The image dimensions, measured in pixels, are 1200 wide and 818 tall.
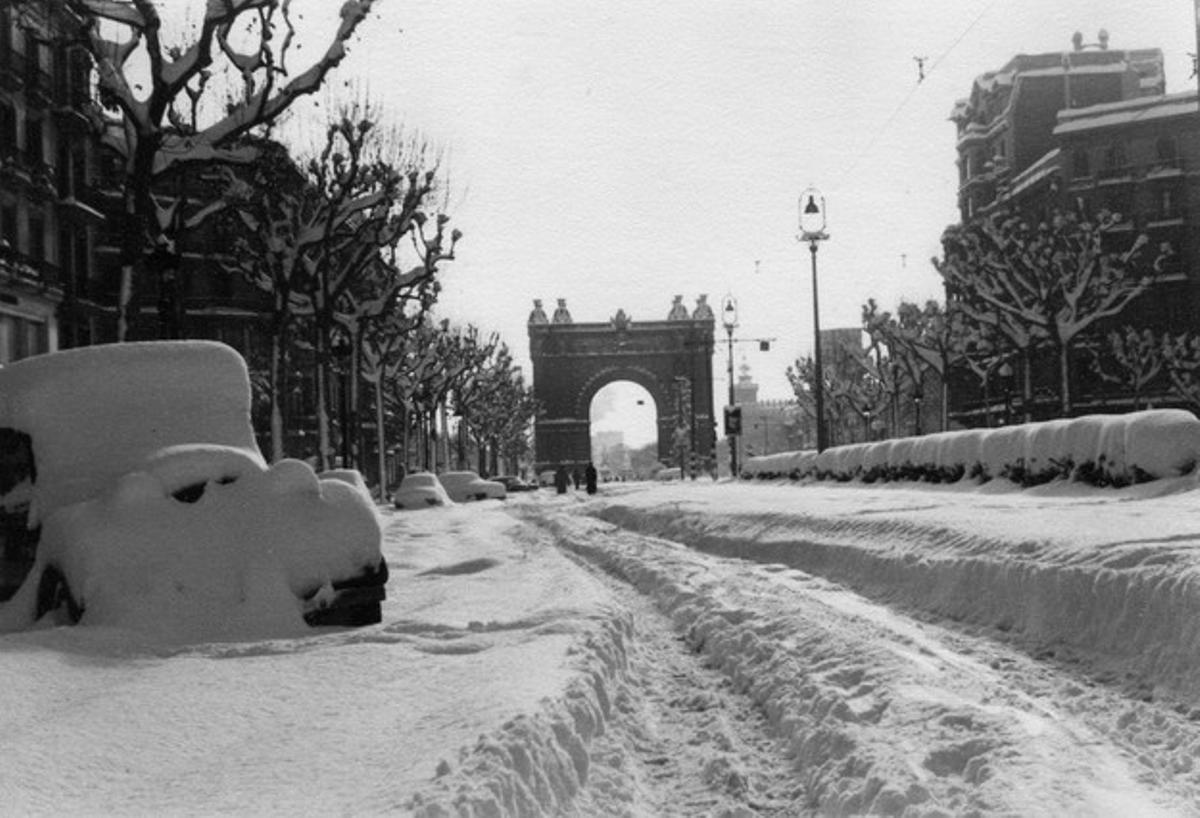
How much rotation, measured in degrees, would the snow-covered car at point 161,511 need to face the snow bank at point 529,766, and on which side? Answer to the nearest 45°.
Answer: approximately 45° to its right

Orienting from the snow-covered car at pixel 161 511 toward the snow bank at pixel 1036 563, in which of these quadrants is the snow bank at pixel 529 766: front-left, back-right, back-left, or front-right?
front-right

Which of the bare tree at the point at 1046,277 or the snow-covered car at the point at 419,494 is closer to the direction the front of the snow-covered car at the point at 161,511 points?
the bare tree

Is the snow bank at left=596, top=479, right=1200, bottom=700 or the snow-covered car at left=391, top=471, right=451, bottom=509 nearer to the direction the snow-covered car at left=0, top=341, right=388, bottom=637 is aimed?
the snow bank

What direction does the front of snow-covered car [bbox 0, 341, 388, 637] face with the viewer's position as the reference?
facing the viewer and to the right of the viewer

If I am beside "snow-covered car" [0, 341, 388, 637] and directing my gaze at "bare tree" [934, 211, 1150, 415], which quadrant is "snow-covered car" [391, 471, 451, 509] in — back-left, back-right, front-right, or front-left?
front-left

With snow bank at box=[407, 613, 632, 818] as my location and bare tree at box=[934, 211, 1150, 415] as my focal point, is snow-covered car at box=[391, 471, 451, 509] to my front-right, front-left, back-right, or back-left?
front-left

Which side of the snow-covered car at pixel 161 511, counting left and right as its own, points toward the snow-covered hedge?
left

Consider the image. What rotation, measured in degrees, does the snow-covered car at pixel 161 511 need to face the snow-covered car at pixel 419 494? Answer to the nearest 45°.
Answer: approximately 135° to its left

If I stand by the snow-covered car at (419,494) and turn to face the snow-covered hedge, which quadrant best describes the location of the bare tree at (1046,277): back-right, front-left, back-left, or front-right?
front-left

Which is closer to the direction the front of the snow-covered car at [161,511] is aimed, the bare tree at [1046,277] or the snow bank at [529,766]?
the snow bank
